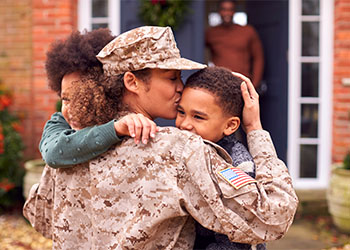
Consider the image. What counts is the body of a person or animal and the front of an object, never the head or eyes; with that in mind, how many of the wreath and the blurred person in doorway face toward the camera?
2

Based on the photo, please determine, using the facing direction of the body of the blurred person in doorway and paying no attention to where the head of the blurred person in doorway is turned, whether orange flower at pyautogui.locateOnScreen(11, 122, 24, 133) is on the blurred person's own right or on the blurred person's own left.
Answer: on the blurred person's own right

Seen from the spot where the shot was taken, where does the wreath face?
facing the viewer

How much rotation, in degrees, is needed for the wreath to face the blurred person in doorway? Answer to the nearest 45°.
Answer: approximately 135° to its left

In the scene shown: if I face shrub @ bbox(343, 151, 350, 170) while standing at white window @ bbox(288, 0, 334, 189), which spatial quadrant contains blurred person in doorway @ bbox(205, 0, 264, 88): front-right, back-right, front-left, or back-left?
back-right

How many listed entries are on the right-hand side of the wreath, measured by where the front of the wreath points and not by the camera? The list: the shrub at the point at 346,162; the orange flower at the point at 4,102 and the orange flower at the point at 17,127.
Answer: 2

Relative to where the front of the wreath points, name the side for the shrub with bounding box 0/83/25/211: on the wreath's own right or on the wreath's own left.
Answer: on the wreath's own right

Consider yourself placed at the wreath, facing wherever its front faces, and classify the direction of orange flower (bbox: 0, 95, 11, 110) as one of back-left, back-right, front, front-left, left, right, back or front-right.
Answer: right

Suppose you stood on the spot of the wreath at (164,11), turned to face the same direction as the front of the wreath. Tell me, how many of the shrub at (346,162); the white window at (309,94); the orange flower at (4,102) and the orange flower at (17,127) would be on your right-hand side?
2

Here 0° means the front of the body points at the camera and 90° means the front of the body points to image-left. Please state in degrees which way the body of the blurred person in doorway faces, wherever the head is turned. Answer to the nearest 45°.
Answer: approximately 0°
